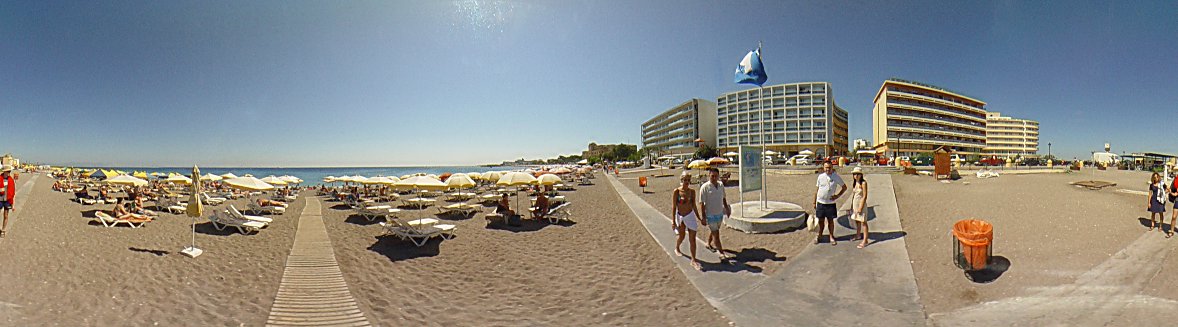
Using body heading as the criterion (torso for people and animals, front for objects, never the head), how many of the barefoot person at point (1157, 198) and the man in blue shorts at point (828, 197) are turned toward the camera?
2

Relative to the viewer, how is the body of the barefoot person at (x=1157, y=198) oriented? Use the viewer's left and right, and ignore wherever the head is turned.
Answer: facing the viewer

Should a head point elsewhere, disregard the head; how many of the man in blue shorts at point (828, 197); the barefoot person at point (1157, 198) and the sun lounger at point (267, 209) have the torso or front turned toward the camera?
2

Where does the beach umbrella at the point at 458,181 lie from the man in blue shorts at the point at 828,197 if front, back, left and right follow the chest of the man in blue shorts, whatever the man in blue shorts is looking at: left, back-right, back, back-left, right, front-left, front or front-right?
right

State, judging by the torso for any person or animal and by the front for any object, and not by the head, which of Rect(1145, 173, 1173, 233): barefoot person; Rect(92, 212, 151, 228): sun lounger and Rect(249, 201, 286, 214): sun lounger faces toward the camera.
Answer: the barefoot person
